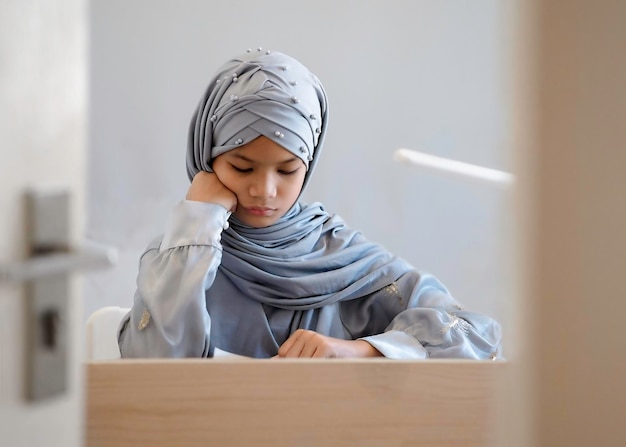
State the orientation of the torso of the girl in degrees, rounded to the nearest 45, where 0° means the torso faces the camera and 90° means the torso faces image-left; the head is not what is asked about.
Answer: approximately 0°

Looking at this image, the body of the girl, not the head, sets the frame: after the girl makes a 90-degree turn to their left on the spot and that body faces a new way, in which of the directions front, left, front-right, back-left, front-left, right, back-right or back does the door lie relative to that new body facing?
right
